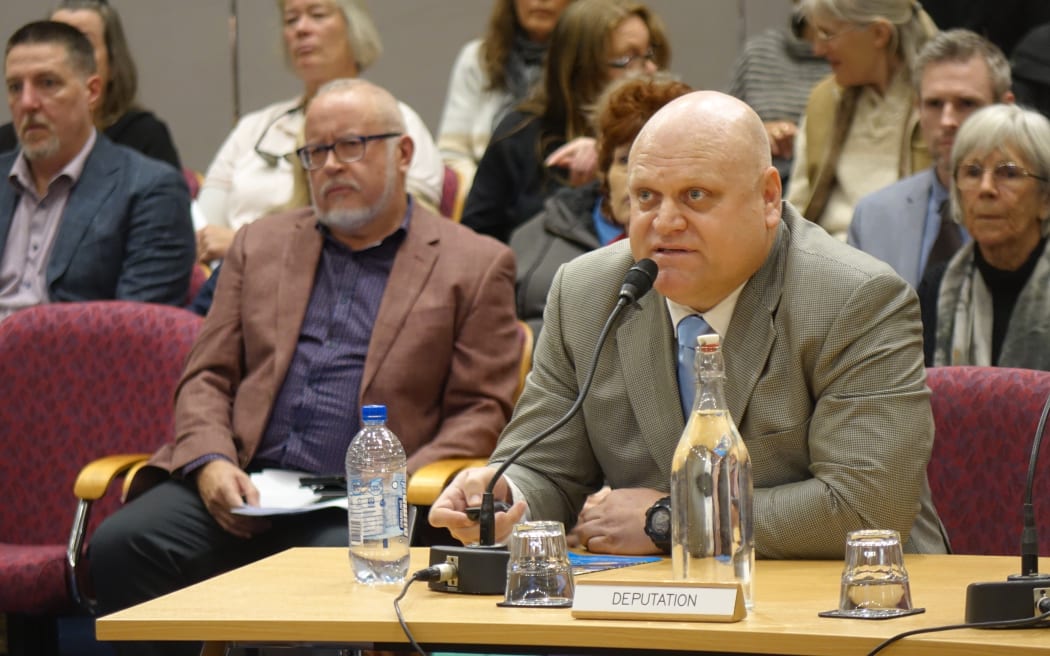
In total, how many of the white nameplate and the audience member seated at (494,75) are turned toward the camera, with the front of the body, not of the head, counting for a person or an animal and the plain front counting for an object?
2

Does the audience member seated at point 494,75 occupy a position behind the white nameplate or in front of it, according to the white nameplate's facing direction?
behind

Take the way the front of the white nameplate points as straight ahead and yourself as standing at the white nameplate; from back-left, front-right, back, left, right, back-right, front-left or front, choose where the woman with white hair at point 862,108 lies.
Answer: back

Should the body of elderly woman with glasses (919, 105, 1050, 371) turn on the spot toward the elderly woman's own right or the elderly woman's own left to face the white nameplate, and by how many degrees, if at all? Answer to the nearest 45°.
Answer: approximately 45° to the elderly woman's own left

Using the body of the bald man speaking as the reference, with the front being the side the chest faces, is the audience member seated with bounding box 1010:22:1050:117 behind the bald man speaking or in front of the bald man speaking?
behind

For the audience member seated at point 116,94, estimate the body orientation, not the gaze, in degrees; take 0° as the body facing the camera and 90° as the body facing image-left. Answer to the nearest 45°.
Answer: approximately 45°
